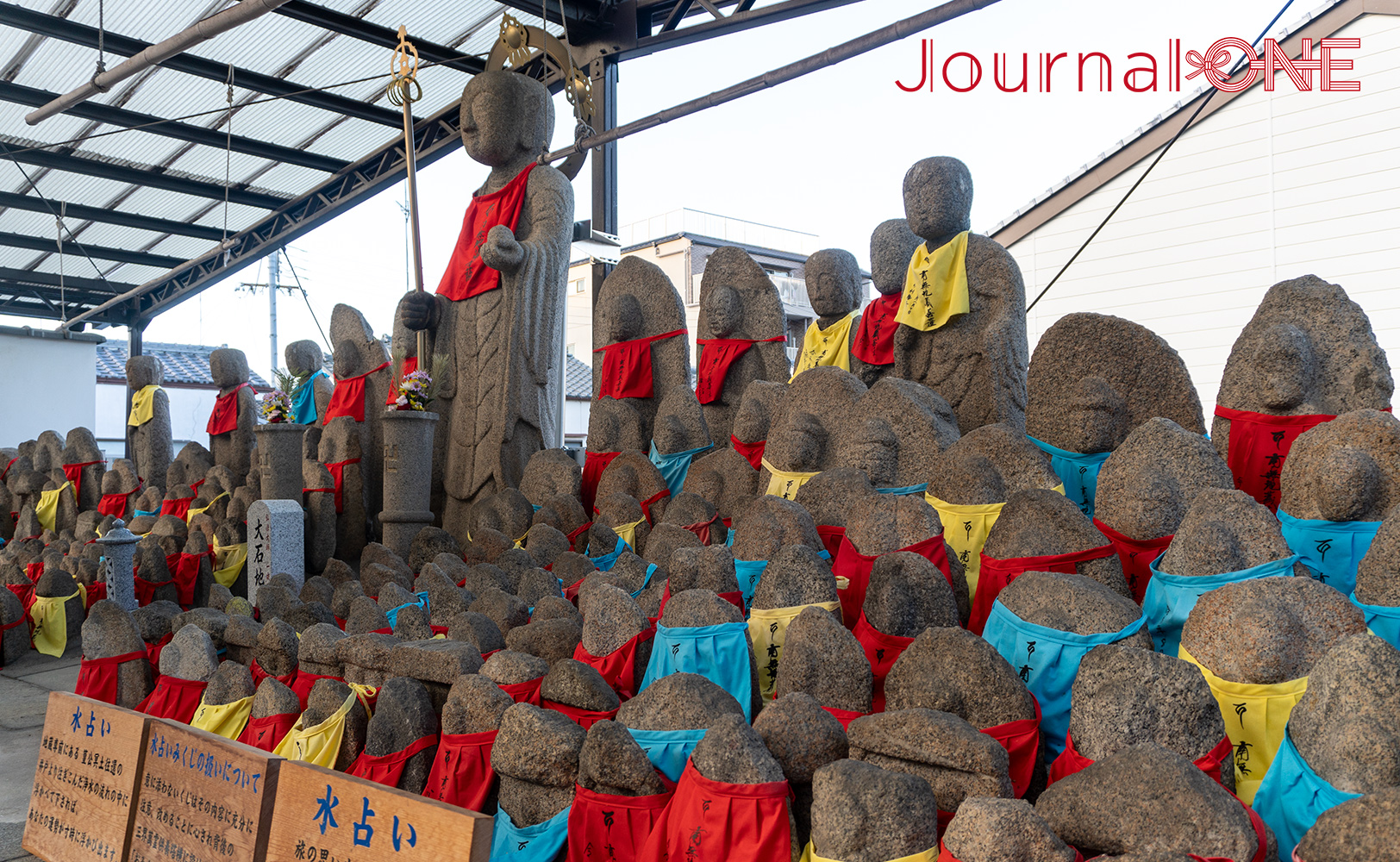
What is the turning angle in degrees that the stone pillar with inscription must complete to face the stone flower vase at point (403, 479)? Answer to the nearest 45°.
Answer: approximately 135° to its left

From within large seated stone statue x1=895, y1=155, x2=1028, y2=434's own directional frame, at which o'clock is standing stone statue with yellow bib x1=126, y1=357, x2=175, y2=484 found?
standing stone statue with yellow bib x1=126, y1=357, x2=175, y2=484 is roughly at 2 o'clock from large seated stone statue x1=895, y1=155, x2=1028, y2=434.

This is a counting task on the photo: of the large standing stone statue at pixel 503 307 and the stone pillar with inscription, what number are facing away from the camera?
0

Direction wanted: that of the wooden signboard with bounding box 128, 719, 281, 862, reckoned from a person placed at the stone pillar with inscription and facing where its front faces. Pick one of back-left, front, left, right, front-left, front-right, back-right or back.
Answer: front-left

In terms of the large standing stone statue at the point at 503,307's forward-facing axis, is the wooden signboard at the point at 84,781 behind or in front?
in front

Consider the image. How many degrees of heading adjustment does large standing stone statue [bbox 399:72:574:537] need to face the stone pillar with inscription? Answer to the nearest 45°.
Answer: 0° — it already faces it

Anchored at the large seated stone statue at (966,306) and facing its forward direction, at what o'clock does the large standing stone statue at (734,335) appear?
the large standing stone statue at (734,335) is roughly at 3 o'clock from the large seated stone statue at (966,306).

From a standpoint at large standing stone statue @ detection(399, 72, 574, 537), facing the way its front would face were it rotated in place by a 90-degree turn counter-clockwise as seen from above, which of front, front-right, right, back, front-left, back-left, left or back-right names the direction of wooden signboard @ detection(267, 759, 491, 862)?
front-right

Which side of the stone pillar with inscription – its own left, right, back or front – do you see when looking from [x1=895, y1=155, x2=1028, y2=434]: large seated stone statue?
left

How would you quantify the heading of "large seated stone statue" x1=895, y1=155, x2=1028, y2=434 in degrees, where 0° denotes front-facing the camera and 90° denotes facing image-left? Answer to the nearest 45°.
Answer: approximately 45°

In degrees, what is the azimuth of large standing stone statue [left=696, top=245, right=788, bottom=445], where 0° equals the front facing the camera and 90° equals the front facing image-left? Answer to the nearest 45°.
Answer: approximately 45°

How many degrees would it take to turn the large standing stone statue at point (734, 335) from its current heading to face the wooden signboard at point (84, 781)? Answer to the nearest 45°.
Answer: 0° — it already faces it
